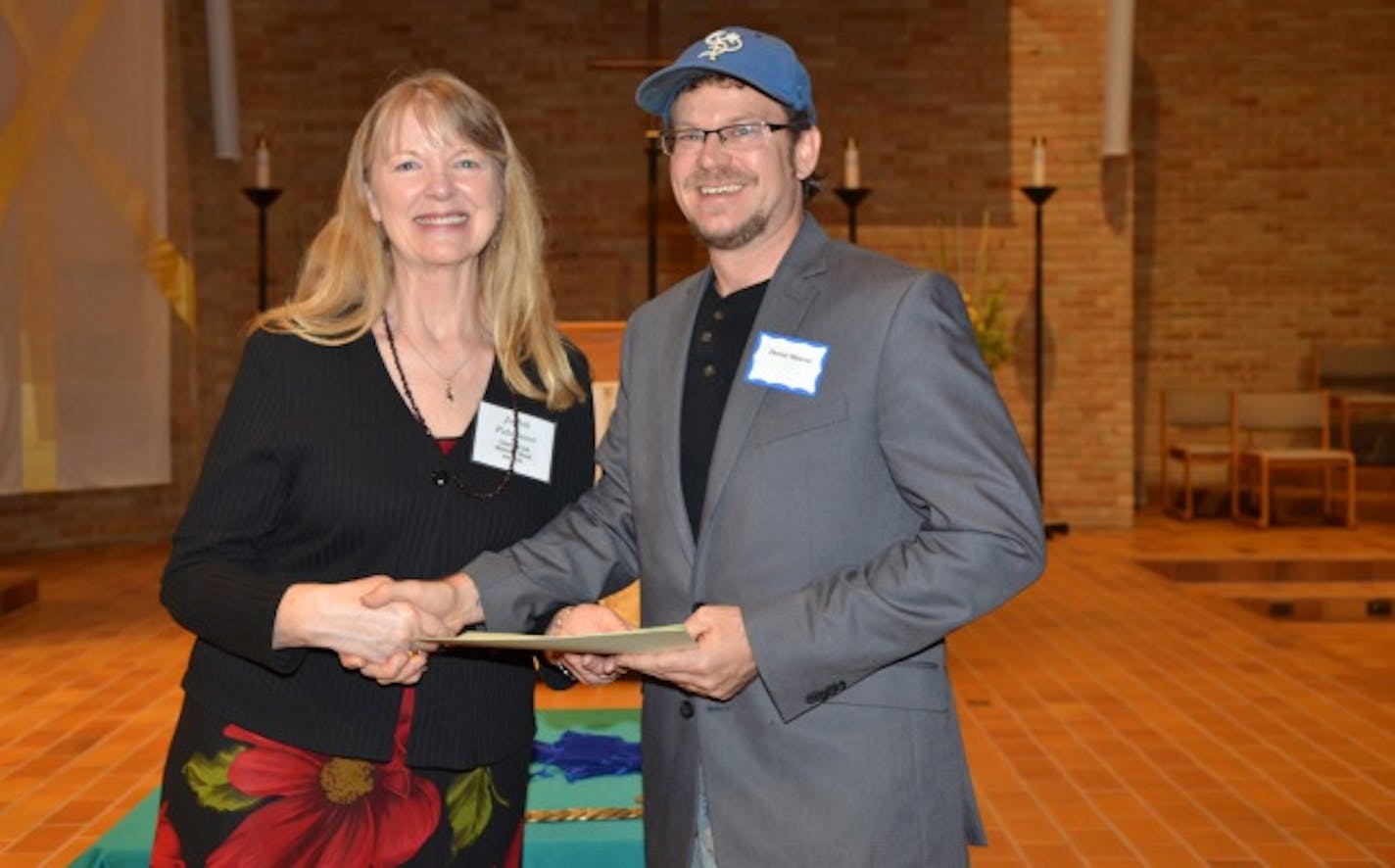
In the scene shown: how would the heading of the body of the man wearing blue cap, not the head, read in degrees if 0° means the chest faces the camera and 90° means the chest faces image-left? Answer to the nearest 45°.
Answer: approximately 45°

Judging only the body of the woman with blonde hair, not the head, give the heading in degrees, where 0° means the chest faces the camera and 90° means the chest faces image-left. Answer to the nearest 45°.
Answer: approximately 315°

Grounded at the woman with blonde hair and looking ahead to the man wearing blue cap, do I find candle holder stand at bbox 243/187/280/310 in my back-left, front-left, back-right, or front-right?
back-left

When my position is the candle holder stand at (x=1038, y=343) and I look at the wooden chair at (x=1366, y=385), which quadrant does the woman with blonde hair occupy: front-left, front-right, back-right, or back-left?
back-right

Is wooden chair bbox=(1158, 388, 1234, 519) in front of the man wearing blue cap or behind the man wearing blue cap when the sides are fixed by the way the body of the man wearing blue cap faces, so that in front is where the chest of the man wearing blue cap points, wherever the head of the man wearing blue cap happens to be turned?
behind

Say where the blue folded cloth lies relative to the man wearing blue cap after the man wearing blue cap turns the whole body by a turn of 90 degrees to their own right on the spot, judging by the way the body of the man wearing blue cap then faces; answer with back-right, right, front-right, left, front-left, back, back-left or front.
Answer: front-right
